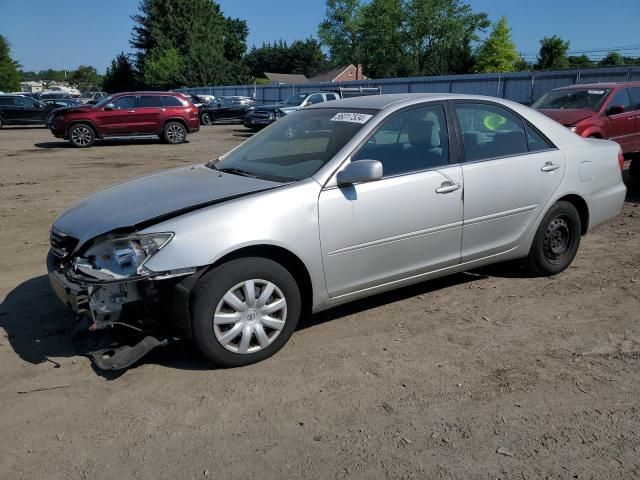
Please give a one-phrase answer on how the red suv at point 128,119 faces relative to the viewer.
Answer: facing to the left of the viewer

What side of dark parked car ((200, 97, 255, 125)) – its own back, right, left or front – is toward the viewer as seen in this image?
left

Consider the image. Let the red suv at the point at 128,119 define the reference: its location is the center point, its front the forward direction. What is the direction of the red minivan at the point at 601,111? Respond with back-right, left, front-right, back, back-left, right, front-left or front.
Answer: back-left

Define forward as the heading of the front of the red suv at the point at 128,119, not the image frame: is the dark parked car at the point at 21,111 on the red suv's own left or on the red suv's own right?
on the red suv's own right

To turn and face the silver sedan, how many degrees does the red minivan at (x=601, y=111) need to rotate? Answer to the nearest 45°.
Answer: approximately 45° to its left

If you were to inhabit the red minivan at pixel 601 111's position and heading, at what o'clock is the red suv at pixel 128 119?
the red suv at pixel 128 119 is roughly at 2 o'clock from the red minivan at pixel 601 111.

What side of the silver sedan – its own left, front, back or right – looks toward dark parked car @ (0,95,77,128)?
right

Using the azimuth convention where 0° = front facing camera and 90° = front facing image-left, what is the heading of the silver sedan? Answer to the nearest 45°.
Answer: approximately 45°

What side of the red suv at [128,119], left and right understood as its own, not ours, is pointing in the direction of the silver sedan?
left
